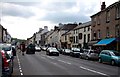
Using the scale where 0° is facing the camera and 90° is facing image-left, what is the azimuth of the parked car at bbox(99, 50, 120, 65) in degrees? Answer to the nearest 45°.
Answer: approximately 315°
